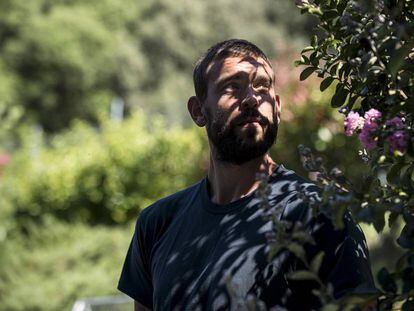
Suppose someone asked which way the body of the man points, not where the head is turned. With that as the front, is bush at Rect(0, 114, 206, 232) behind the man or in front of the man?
behind

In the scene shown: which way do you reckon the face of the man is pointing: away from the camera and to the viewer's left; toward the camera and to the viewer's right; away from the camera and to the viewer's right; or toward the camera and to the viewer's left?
toward the camera and to the viewer's right

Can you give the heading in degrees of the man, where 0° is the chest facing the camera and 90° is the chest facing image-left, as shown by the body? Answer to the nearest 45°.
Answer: approximately 0°
